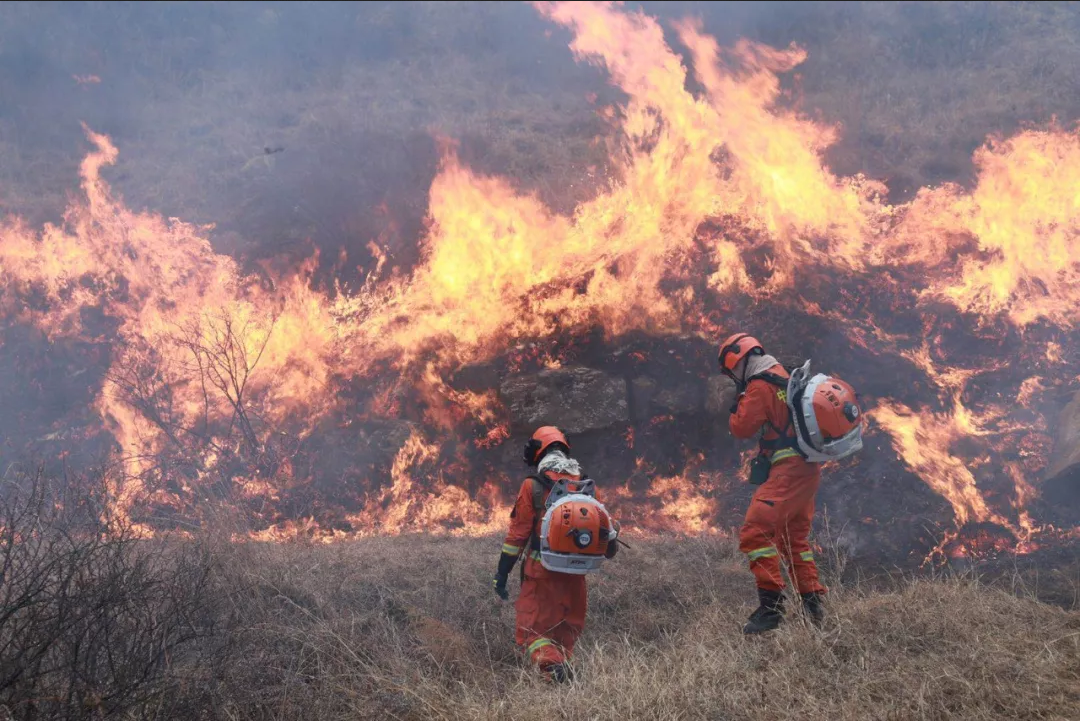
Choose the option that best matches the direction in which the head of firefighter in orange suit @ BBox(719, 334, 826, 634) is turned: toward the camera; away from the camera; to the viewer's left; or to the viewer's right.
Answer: to the viewer's left

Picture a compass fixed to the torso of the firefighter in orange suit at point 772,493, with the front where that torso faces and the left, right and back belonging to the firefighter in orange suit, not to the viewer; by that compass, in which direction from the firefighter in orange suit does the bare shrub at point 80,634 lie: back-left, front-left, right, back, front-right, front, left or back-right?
front-left

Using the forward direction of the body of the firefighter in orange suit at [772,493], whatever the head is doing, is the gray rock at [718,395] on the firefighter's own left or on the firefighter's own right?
on the firefighter's own right

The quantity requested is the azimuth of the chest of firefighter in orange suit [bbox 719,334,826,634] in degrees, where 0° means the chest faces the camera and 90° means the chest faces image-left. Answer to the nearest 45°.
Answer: approximately 90°
